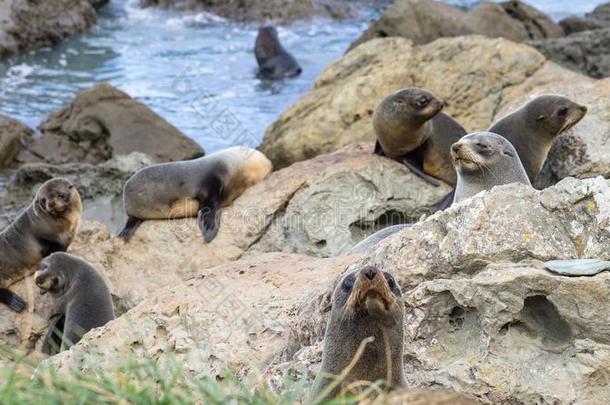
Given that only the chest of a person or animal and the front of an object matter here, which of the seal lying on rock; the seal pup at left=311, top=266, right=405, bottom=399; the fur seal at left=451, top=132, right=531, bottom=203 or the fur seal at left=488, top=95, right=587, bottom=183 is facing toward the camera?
the seal pup

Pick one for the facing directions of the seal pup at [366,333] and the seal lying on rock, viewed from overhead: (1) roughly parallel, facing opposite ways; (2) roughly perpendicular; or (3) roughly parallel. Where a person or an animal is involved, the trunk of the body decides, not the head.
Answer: roughly perpendicular

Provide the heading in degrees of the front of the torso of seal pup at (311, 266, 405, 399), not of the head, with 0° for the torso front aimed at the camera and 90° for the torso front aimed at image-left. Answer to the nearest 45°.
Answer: approximately 0°

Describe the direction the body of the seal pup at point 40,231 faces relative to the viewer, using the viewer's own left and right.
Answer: facing the viewer and to the right of the viewer

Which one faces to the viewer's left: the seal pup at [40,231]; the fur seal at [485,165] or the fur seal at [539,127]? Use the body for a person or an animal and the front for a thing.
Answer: the fur seal at [485,165]

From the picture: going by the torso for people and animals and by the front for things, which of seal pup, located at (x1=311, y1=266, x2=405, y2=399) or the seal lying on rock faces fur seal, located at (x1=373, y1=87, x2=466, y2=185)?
the seal lying on rock

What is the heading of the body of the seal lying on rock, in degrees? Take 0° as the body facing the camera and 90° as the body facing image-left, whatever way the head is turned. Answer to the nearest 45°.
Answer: approximately 270°

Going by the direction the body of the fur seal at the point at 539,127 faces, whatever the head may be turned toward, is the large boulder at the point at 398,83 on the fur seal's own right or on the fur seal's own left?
on the fur seal's own left

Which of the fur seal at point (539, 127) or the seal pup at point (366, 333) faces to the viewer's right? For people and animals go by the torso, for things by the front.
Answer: the fur seal

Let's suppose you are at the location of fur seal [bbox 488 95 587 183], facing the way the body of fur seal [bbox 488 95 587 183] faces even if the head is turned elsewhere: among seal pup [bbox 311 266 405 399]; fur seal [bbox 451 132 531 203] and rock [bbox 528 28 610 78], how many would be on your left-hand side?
1

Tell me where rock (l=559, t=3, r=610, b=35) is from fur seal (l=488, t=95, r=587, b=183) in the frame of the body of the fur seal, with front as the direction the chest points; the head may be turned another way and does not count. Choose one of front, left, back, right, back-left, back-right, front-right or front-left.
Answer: left

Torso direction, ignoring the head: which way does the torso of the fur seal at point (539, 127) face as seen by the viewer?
to the viewer's right
